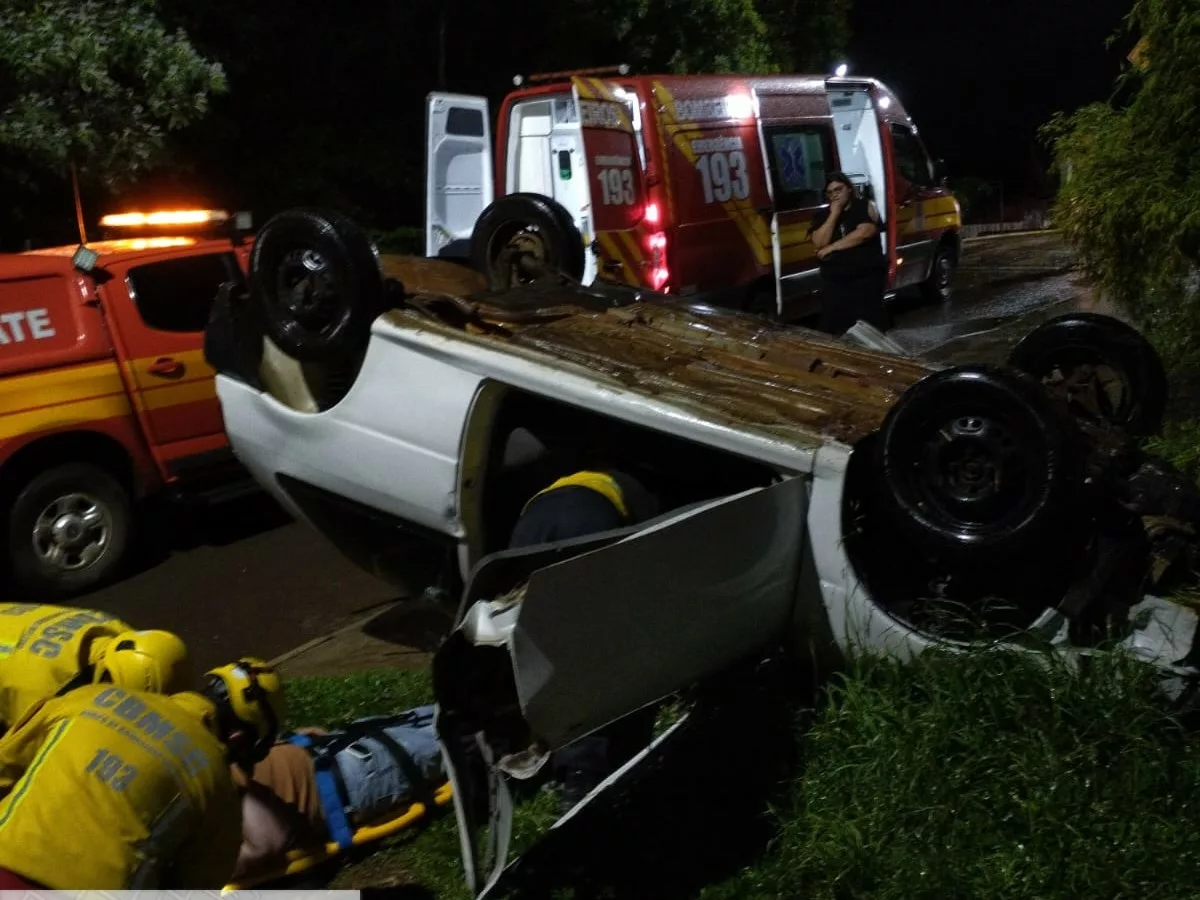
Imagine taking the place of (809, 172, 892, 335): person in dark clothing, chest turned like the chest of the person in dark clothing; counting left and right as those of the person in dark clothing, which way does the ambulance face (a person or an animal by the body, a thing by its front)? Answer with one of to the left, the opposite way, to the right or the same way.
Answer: the opposite way

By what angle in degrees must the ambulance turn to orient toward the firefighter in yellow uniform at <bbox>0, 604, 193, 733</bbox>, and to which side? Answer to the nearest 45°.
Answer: approximately 135° to its right

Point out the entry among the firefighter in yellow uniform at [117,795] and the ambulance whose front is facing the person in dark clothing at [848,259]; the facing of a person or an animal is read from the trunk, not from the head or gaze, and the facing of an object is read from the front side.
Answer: the firefighter in yellow uniform

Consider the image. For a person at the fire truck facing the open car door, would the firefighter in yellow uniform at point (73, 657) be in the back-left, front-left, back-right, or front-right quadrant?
front-right

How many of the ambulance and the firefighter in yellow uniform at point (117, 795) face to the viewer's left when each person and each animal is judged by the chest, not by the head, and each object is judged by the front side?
0

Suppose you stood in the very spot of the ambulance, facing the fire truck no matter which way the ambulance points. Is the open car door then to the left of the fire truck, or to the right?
left

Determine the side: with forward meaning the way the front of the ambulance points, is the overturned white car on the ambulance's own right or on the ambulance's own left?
on the ambulance's own right

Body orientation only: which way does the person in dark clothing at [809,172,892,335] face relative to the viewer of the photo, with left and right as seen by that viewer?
facing the viewer and to the left of the viewer

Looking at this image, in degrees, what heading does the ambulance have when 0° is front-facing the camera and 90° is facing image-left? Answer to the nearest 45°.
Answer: approximately 225°

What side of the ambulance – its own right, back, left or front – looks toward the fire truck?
back

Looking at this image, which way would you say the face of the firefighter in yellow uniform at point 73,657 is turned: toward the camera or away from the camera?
away from the camera

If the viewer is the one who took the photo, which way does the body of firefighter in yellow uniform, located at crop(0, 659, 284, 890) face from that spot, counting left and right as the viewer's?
facing away from the viewer and to the right of the viewer

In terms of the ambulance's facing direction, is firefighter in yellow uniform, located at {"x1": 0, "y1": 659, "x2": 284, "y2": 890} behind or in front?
behind

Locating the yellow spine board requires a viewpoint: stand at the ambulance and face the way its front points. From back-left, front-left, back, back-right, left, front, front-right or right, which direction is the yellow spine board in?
back-right

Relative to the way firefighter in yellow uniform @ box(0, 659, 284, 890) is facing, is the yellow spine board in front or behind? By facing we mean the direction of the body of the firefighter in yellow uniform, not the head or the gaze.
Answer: in front
